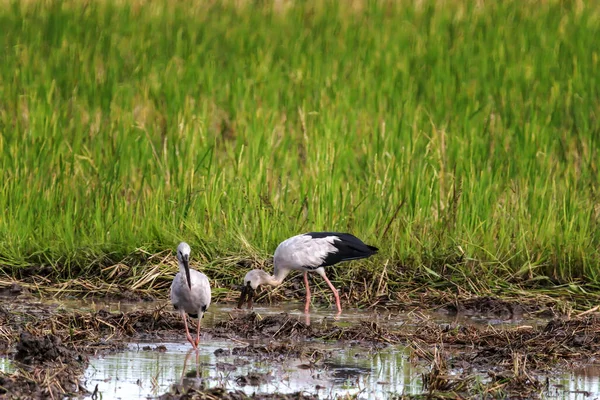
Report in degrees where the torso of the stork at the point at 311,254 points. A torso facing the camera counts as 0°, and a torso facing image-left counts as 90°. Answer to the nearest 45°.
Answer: approximately 90°

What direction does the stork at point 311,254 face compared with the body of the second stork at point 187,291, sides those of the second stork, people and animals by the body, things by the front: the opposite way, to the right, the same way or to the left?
to the right

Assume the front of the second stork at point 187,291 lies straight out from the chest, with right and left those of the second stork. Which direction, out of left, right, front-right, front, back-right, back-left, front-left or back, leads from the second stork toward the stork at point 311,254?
back-left

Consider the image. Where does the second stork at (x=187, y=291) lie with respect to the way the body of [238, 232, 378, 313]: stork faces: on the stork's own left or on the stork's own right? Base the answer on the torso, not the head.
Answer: on the stork's own left

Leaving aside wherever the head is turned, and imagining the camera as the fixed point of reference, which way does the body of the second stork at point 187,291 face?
toward the camera

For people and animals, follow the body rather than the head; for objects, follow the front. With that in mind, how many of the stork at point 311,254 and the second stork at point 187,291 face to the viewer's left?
1
